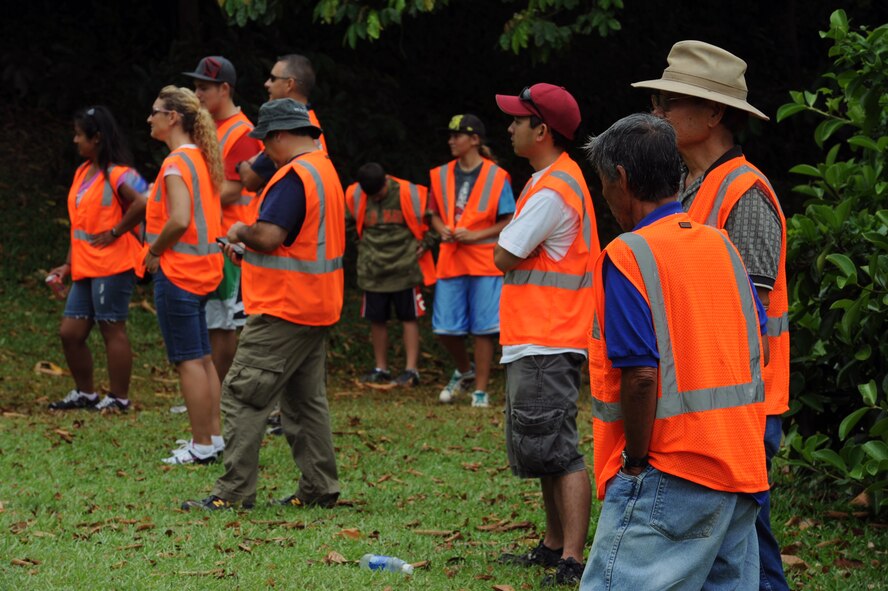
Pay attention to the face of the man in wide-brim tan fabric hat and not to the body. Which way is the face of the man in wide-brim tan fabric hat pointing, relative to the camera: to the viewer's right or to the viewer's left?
to the viewer's left

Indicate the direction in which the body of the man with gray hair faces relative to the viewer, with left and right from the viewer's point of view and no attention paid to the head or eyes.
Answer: facing away from the viewer and to the left of the viewer

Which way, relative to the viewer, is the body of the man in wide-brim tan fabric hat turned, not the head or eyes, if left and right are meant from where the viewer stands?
facing to the left of the viewer

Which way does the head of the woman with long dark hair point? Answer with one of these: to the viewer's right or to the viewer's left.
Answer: to the viewer's left

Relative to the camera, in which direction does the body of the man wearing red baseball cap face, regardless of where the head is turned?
to the viewer's left

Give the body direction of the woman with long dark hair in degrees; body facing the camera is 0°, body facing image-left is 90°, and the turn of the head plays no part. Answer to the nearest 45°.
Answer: approximately 45°

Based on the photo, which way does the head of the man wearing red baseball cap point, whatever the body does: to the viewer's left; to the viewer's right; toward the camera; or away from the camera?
to the viewer's left

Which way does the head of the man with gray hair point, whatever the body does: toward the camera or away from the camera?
away from the camera

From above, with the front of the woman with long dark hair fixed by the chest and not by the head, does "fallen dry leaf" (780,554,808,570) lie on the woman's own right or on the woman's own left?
on the woman's own left
